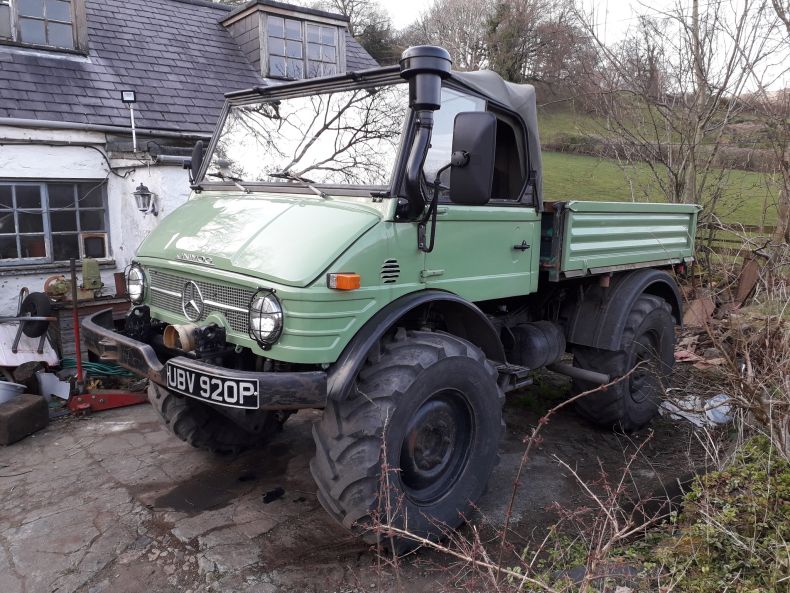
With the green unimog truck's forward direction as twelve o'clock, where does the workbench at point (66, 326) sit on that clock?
The workbench is roughly at 3 o'clock from the green unimog truck.

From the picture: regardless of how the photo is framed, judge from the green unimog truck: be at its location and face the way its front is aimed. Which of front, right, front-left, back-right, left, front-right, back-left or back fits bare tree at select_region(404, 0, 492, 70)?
back-right

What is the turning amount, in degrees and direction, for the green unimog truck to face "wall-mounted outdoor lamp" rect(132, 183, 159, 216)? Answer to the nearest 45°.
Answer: approximately 90° to its right

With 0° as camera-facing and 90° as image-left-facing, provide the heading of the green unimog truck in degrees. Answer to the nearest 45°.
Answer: approximately 45°

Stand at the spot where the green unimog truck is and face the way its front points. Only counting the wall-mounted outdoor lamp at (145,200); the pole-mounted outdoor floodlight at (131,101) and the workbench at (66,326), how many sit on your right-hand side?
3

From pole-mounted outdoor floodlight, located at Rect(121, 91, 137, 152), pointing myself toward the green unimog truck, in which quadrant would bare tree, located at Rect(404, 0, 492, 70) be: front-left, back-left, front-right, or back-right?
back-left

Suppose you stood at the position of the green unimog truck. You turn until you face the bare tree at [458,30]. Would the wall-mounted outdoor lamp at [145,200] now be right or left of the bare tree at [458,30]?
left

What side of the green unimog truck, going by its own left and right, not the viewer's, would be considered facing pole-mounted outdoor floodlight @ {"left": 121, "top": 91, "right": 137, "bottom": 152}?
right
